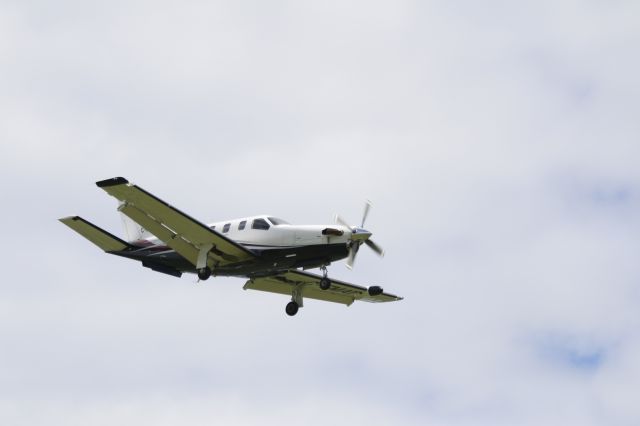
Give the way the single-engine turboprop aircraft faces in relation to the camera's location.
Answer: facing the viewer and to the right of the viewer
